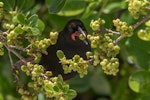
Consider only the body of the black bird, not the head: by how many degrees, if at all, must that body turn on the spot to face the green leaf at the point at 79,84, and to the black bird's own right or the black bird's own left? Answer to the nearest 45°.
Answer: approximately 135° to the black bird's own left

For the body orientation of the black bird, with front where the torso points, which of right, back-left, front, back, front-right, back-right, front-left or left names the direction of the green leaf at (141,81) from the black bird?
left
